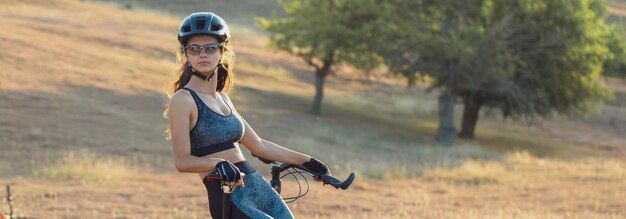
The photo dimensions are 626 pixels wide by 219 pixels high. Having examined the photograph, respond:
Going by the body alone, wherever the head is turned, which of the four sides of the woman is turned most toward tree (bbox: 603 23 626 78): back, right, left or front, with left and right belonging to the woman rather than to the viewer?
left

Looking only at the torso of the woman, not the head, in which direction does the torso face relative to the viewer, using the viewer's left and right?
facing the viewer and to the right of the viewer

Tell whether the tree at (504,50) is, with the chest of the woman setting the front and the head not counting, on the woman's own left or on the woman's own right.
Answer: on the woman's own left

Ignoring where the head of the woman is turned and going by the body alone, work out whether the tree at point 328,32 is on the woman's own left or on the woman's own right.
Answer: on the woman's own left
